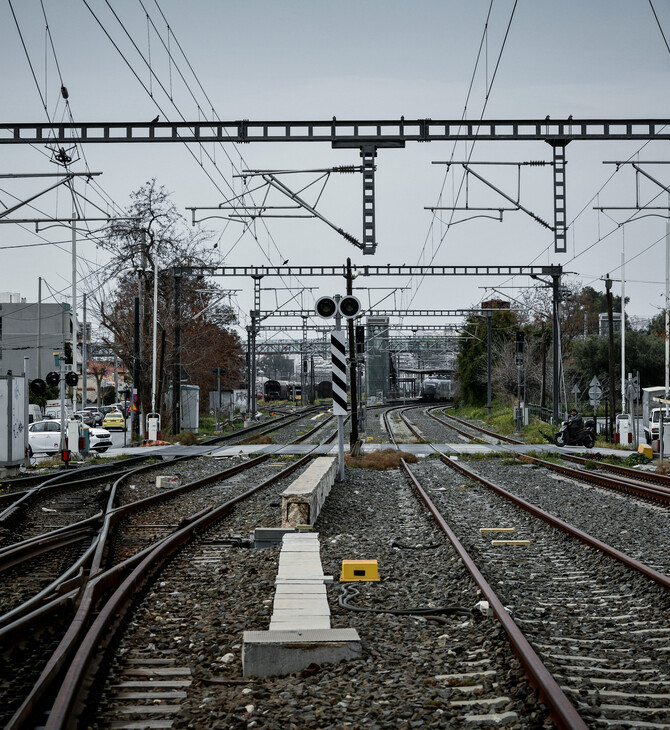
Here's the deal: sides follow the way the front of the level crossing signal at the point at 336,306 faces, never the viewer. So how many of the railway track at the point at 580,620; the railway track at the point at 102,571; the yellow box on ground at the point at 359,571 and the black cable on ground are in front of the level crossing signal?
4

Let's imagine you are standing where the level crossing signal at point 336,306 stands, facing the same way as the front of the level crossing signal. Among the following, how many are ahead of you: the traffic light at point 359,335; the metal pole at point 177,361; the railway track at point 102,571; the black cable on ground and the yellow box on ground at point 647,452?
2

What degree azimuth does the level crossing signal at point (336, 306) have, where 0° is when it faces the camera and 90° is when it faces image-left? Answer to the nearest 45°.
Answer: approximately 0°

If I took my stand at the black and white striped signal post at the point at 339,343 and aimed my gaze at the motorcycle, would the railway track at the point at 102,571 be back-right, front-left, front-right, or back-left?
back-right

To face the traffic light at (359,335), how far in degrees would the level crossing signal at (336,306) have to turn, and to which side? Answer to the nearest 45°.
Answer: approximately 180°

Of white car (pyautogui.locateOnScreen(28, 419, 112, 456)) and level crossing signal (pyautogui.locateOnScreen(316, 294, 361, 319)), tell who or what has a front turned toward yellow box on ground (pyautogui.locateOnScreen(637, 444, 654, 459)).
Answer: the white car

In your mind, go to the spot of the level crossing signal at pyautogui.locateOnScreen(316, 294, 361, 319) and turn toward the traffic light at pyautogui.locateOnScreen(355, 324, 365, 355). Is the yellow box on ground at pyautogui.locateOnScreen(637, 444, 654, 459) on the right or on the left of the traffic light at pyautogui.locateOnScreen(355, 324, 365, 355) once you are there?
right

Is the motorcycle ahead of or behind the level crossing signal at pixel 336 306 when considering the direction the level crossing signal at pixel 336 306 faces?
behind

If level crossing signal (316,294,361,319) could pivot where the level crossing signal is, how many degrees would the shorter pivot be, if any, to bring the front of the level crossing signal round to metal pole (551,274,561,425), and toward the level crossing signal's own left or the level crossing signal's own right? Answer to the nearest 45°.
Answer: approximately 135° to the level crossing signal's own left

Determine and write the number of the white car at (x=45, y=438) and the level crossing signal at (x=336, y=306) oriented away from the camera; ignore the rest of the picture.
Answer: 0

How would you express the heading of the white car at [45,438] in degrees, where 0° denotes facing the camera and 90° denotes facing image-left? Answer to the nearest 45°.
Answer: approximately 315°

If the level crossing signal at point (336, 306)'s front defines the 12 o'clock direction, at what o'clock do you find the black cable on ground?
The black cable on ground is roughly at 12 o'clock from the level crossing signal.

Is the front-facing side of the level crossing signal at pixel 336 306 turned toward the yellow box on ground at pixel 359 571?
yes
